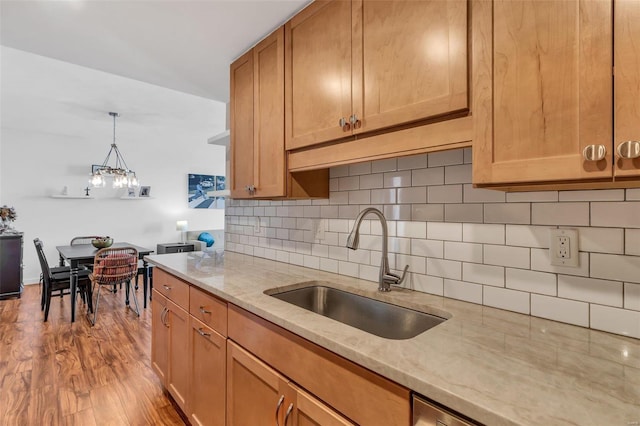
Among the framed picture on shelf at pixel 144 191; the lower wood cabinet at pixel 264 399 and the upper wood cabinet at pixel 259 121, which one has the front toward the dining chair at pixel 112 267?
the framed picture on shelf

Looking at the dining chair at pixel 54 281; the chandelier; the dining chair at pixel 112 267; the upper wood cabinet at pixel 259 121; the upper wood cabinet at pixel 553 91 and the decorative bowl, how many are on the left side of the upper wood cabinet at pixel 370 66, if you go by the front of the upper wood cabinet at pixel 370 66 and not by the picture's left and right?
1

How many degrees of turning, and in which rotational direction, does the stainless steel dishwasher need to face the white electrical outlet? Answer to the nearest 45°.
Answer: approximately 180°

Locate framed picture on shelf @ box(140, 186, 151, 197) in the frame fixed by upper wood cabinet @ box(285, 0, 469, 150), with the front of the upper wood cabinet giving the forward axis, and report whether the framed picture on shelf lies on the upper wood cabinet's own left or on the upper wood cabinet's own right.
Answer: on the upper wood cabinet's own right

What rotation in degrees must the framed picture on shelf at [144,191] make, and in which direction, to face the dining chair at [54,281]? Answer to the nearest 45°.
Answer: approximately 45° to its right

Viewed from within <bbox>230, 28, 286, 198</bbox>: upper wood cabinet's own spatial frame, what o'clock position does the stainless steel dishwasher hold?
The stainless steel dishwasher is roughly at 10 o'clock from the upper wood cabinet.

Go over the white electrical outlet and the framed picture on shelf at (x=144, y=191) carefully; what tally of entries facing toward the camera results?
2

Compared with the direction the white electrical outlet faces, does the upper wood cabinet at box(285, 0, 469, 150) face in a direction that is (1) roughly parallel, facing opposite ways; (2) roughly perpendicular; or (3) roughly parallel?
roughly parallel

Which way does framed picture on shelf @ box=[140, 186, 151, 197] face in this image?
toward the camera

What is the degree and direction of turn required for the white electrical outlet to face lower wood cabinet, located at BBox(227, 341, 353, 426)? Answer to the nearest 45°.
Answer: approximately 45° to its right

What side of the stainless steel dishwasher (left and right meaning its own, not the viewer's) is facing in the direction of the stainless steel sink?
right

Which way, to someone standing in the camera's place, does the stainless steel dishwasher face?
facing the viewer and to the left of the viewer

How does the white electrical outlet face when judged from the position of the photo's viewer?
facing the viewer

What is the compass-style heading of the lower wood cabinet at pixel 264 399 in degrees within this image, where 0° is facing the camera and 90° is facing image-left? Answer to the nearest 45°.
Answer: approximately 45°

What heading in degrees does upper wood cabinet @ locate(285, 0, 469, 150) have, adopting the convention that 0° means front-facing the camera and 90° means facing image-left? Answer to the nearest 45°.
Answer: approximately 45°
